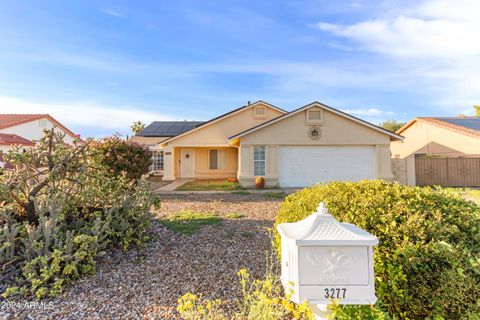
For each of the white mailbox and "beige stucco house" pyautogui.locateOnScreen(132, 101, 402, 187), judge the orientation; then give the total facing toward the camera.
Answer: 2

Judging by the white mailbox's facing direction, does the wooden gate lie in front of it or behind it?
behind

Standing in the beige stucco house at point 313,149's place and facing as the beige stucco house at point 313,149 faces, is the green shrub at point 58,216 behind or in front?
in front

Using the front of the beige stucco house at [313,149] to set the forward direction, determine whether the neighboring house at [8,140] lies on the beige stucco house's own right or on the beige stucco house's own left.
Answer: on the beige stucco house's own right

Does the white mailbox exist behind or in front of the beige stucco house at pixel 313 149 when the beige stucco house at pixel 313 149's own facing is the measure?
in front

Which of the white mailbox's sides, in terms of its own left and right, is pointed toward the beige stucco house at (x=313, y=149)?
back

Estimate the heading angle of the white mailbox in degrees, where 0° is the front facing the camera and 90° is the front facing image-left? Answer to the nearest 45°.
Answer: approximately 0°

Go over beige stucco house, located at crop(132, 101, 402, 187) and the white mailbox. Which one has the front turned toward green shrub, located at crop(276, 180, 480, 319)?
the beige stucco house

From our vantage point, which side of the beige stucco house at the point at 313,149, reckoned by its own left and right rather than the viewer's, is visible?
front
